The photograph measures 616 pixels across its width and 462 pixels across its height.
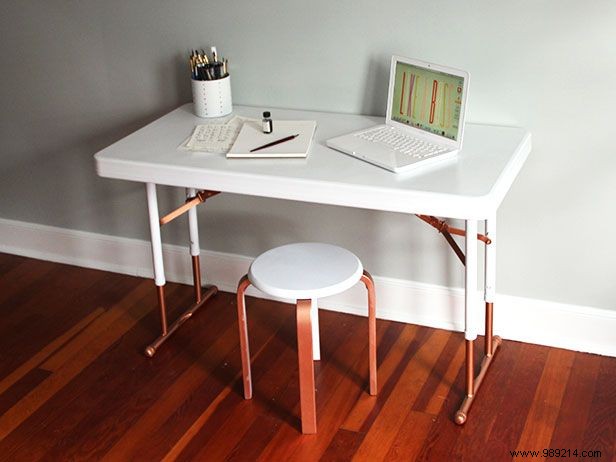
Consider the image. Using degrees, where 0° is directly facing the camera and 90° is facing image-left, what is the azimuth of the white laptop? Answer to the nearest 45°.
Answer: approximately 45°

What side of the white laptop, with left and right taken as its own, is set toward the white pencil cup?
right

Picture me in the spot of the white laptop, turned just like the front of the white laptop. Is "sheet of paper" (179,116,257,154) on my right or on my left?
on my right
